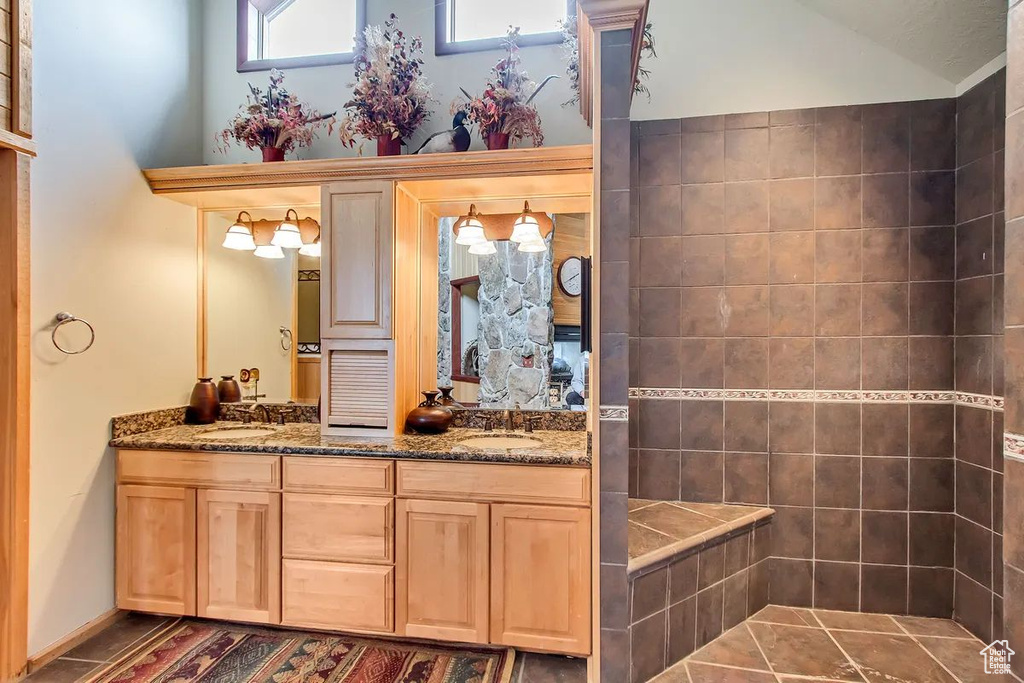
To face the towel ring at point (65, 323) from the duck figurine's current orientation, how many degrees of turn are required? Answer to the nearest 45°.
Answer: approximately 180°

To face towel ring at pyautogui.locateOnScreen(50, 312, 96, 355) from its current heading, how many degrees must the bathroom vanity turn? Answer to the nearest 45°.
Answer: approximately 90° to its right

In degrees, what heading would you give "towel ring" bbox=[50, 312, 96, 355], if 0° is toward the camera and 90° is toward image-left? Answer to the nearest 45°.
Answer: approximately 315°

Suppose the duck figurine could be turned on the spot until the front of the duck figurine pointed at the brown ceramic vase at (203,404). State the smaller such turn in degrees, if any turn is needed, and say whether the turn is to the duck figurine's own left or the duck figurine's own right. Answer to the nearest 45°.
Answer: approximately 180°

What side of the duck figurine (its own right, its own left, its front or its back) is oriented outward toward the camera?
right
